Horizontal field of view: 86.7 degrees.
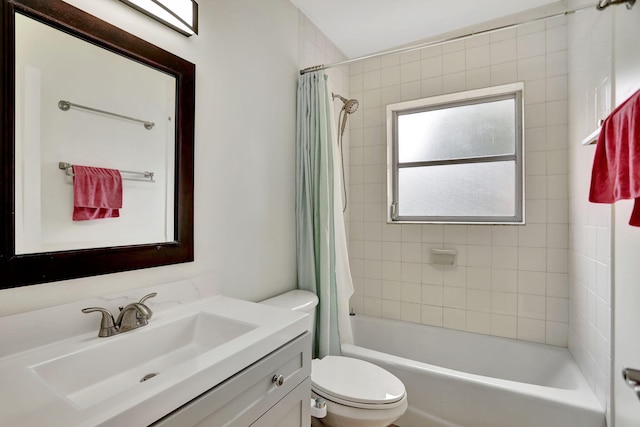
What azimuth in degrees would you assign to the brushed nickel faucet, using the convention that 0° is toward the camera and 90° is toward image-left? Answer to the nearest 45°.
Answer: approximately 315°

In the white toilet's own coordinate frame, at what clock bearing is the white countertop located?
The white countertop is roughly at 3 o'clock from the white toilet.

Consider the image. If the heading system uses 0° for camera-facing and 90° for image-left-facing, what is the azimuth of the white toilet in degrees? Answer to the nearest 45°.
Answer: approximately 315°

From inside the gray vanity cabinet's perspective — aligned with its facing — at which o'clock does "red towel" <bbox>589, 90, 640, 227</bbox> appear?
The red towel is roughly at 11 o'clock from the gray vanity cabinet.

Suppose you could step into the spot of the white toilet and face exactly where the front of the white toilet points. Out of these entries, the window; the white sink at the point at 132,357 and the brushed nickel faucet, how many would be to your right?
2

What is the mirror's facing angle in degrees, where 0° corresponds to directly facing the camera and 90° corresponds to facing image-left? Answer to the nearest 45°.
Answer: approximately 315°

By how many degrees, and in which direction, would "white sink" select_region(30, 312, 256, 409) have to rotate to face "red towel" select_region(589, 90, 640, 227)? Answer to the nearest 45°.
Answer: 0° — it already faces it
